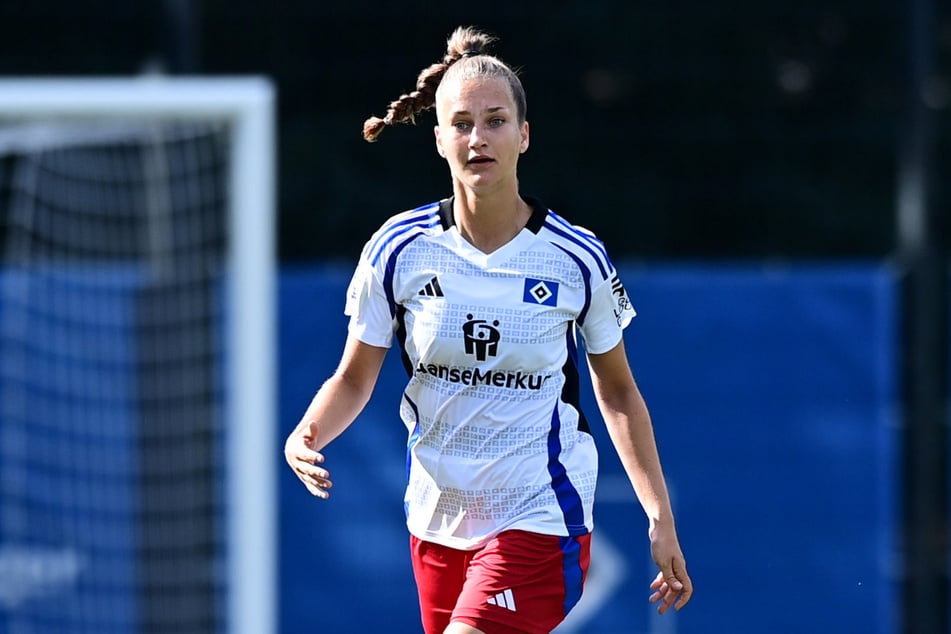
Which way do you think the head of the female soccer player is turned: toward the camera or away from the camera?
toward the camera

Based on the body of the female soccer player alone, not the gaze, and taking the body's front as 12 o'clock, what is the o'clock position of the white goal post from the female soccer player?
The white goal post is roughly at 5 o'clock from the female soccer player.

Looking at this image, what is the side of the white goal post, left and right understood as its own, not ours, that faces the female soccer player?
front

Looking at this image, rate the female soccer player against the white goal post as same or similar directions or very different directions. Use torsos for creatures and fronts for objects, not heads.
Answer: same or similar directions

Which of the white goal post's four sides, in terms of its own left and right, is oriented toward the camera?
front

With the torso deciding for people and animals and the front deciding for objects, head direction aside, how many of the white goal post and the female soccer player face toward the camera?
2

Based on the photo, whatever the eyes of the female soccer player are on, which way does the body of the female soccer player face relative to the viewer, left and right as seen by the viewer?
facing the viewer
